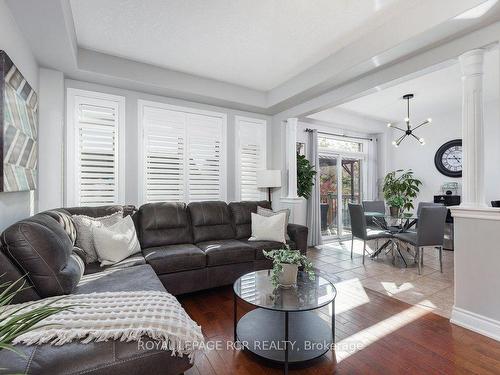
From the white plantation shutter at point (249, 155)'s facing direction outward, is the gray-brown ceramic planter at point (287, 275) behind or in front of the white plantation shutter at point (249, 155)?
in front

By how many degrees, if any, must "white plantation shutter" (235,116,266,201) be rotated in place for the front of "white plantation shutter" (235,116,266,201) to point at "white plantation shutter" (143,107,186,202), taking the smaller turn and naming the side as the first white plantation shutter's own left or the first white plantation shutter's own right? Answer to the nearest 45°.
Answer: approximately 90° to the first white plantation shutter's own right

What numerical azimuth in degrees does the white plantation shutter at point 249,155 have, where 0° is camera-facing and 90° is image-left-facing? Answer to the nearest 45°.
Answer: approximately 315°

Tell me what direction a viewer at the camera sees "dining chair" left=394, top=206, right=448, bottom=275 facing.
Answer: facing away from the viewer and to the left of the viewer

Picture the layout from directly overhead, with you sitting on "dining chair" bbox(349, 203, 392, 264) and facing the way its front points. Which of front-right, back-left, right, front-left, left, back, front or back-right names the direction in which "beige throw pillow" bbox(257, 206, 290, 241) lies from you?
back

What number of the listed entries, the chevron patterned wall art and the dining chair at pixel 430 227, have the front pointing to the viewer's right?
1

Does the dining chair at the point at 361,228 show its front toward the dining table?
yes

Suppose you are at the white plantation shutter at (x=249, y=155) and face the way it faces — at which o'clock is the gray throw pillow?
The gray throw pillow is roughly at 3 o'clock from the white plantation shutter.

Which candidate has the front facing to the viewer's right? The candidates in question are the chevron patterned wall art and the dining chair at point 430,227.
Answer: the chevron patterned wall art

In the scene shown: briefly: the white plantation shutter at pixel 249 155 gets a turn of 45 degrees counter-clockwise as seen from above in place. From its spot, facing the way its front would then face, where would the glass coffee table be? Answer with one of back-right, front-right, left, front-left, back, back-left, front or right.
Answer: right

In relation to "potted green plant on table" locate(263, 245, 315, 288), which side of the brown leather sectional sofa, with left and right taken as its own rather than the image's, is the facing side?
front
